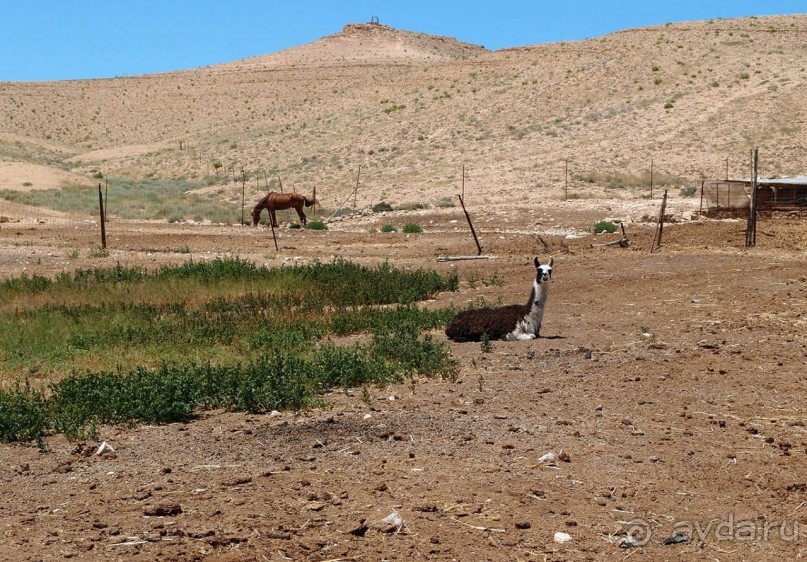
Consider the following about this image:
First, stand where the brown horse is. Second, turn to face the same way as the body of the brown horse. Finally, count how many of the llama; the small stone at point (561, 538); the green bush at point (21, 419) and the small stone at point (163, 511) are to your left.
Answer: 4

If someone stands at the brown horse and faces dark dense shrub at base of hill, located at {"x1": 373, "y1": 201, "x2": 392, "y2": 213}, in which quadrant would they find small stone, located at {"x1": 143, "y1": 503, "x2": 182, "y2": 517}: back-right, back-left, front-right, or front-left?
back-right

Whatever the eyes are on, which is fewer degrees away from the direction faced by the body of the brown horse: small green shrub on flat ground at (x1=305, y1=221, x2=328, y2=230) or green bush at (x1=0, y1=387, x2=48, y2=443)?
the green bush

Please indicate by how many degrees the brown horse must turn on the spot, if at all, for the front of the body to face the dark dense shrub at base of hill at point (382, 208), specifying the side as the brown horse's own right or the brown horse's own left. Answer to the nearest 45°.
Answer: approximately 135° to the brown horse's own right

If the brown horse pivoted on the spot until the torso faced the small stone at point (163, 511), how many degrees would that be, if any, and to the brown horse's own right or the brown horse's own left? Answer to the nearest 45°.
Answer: approximately 90° to the brown horse's own left

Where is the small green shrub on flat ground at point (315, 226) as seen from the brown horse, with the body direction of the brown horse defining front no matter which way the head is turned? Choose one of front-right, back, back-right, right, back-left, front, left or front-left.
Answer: back-left

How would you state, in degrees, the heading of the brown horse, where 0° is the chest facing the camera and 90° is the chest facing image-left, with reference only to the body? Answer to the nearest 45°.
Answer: approximately 90°

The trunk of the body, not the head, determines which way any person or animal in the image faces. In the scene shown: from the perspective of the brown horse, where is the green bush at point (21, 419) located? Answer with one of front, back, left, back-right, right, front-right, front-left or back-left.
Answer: left

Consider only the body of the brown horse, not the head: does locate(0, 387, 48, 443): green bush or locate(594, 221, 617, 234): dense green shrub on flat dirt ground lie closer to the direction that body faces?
the green bush

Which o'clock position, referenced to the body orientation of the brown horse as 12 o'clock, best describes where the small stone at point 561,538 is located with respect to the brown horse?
The small stone is roughly at 9 o'clock from the brown horse.
